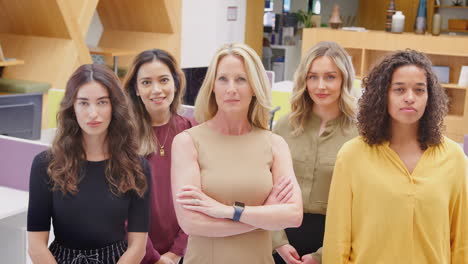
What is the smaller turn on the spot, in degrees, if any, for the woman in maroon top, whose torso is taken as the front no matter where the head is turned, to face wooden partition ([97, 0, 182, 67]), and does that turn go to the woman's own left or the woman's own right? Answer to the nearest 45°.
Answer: approximately 180°

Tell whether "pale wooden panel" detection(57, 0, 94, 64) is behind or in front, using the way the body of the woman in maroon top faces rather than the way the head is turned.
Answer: behind

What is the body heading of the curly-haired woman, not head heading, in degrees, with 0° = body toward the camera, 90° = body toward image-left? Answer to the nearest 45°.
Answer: approximately 0°

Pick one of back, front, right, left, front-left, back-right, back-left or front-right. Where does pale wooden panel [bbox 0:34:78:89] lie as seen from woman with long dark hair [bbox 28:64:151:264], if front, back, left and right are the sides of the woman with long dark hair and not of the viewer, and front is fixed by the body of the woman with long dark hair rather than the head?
back

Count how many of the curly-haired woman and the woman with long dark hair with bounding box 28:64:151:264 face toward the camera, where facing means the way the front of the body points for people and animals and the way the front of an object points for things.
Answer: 2

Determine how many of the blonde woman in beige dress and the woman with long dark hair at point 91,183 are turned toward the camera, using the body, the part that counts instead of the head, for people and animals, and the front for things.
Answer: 2

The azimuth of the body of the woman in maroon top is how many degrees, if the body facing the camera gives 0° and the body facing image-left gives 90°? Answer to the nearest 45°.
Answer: approximately 0°

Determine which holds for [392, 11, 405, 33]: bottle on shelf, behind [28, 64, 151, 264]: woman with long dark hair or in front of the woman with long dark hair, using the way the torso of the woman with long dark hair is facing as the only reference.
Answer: behind
